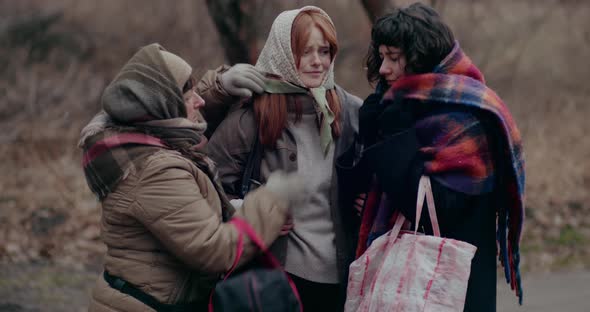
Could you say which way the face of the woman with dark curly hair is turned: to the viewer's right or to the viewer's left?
to the viewer's left

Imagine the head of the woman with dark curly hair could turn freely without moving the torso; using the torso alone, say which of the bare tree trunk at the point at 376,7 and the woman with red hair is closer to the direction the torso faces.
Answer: the woman with red hair

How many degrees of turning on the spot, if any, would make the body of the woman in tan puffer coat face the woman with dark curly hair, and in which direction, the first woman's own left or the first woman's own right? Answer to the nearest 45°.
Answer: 0° — they already face them

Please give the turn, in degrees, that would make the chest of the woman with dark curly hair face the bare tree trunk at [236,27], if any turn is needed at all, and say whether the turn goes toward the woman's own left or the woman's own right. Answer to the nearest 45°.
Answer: approximately 45° to the woman's own right

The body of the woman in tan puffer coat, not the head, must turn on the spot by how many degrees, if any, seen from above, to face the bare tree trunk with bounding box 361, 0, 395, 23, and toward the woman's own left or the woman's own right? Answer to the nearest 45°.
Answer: approximately 45° to the woman's own left

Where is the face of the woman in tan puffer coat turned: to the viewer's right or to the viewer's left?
to the viewer's right

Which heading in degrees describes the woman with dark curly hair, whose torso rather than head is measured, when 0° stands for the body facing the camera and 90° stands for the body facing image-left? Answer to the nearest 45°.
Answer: approximately 90°

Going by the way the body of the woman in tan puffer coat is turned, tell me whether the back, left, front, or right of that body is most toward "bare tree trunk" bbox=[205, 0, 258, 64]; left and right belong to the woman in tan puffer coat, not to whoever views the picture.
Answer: left

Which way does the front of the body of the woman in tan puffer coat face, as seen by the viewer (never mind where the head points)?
to the viewer's right
